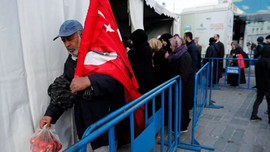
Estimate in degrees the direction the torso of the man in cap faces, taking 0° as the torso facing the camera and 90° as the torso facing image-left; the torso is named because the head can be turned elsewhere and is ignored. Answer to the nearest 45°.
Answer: approximately 45°

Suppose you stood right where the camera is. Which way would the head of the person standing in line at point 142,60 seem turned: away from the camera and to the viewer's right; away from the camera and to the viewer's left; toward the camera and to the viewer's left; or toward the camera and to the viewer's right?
away from the camera and to the viewer's left

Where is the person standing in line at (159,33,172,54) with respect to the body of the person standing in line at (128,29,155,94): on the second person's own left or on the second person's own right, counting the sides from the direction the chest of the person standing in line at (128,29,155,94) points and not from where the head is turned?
on the second person's own right
